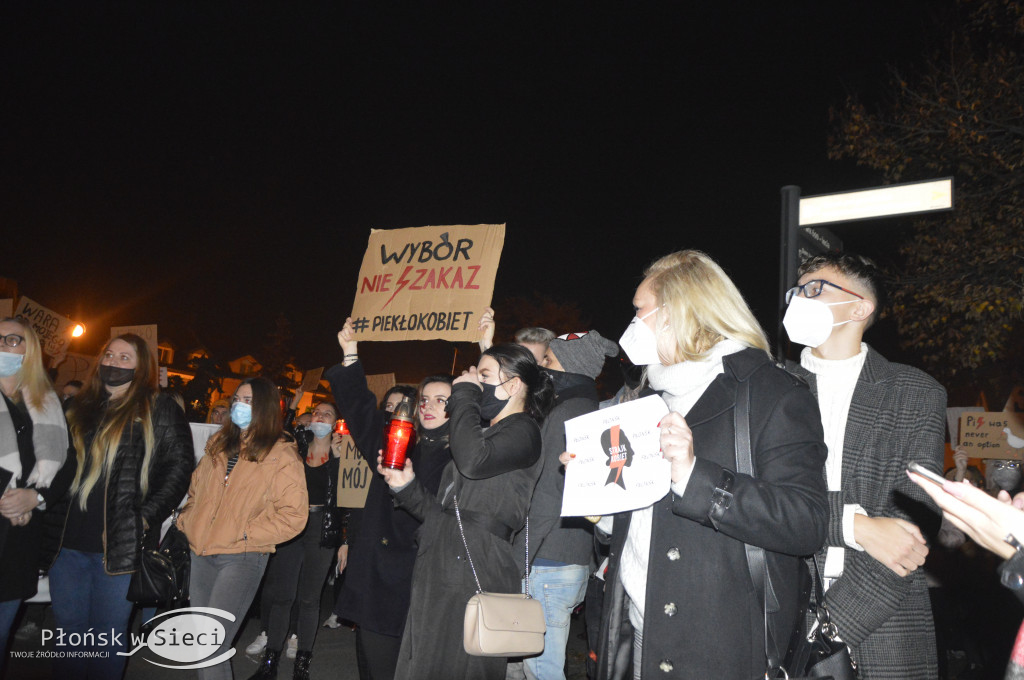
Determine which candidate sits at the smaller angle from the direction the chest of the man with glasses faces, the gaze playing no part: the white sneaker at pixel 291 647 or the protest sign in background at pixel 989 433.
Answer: the white sneaker

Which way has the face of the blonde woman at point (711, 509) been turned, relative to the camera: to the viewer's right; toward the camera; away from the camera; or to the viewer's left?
to the viewer's left

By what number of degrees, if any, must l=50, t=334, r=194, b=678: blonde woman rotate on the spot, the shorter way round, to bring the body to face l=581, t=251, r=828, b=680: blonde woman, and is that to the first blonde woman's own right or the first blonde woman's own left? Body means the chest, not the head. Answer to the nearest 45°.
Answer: approximately 90° to the first blonde woman's own left

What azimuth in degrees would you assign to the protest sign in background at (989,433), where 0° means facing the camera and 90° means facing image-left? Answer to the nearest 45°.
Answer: approximately 0°

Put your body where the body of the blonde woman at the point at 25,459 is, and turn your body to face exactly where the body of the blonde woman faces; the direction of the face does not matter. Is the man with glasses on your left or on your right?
on your left

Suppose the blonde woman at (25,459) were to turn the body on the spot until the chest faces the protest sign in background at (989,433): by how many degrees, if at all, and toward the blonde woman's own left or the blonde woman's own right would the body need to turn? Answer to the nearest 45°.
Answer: approximately 135° to the blonde woman's own left

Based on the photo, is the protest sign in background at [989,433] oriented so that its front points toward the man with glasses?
yes

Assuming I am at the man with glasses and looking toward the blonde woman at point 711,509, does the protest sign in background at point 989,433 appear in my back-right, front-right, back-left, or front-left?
back-right

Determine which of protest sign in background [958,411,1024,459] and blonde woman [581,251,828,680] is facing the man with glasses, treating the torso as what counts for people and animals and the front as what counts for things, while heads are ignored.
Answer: the protest sign in background

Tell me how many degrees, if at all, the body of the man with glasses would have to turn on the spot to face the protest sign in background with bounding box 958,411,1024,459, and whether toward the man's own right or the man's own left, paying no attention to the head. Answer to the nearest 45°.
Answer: approximately 135° to the man's own right
